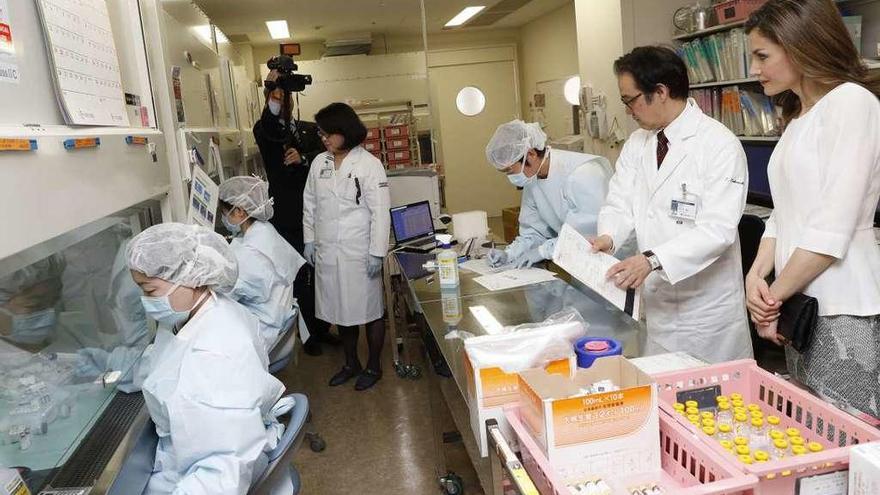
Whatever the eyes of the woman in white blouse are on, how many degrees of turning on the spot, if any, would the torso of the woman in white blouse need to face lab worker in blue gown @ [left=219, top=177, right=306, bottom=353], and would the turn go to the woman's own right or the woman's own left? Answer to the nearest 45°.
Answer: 0° — they already face them

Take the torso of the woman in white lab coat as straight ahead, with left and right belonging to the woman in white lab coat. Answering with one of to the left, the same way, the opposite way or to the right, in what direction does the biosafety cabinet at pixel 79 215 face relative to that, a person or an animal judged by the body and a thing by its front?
to the left

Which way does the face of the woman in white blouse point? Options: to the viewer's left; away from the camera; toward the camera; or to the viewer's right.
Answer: to the viewer's left

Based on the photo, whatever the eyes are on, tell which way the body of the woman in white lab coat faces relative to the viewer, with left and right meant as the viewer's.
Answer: facing the viewer and to the left of the viewer

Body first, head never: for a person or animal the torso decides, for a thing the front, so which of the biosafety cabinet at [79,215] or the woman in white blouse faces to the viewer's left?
the woman in white blouse

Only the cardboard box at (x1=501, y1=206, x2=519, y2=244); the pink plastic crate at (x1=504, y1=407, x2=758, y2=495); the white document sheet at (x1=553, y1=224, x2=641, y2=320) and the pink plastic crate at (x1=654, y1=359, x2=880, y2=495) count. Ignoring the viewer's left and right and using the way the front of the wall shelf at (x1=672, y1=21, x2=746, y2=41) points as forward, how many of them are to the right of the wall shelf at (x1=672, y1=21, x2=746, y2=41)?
1

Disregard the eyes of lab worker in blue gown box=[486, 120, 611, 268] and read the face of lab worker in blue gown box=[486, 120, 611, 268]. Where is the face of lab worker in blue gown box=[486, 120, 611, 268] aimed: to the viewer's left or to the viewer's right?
to the viewer's left

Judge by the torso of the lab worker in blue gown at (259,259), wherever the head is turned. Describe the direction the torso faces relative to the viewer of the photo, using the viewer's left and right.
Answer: facing to the left of the viewer

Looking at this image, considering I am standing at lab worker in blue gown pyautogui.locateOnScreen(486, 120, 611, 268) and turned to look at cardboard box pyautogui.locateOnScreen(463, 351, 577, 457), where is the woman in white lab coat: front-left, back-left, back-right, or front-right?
back-right

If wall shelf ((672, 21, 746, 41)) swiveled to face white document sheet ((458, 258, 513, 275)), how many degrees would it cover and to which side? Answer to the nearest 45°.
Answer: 0° — it already faces it

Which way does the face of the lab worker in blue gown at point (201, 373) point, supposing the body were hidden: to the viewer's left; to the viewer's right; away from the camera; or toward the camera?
to the viewer's left

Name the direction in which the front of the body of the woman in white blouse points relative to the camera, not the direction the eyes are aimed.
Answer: to the viewer's left

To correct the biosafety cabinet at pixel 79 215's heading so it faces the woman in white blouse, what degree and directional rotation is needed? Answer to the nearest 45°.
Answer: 0° — it already faces them

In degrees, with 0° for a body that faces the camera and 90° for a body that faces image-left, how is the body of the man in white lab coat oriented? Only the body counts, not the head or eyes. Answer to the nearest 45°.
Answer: approximately 45°

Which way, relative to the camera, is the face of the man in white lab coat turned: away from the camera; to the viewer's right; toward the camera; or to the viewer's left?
to the viewer's left

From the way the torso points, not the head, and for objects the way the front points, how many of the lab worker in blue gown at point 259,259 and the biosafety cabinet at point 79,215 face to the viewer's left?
1
